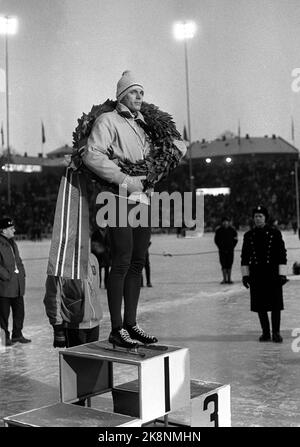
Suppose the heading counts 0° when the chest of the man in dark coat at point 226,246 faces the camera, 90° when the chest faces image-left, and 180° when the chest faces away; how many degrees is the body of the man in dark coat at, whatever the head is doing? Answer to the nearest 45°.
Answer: approximately 0°

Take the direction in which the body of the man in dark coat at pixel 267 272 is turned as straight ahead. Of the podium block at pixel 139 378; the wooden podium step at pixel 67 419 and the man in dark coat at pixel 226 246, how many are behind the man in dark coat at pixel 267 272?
1

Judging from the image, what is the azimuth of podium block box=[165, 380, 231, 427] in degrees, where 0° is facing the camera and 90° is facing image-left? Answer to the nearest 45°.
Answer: approximately 315°

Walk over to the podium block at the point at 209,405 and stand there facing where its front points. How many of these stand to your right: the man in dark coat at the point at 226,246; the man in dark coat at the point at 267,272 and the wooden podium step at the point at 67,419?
1

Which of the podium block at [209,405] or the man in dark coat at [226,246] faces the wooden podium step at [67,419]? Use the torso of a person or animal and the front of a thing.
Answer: the man in dark coat

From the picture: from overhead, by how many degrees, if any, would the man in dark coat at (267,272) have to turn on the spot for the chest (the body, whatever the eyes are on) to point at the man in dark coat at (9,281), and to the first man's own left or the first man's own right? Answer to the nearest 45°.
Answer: approximately 90° to the first man's own right

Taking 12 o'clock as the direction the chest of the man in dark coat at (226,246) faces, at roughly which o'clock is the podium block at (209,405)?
The podium block is roughly at 12 o'clock from the man in dark coat.

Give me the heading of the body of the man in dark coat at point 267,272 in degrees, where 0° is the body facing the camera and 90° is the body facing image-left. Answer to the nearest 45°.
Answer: approximately 0°

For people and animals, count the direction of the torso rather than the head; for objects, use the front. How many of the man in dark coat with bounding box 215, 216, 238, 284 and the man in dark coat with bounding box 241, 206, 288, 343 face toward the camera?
2
